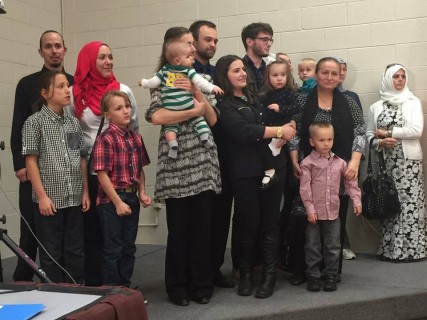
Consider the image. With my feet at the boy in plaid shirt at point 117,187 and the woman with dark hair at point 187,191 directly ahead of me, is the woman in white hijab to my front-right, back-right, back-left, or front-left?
front-left

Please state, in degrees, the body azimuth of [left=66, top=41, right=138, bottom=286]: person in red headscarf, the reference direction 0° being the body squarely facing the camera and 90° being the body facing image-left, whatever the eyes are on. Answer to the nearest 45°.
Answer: approximately 315°

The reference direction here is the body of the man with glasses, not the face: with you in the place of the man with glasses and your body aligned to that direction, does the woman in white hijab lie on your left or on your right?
on your left

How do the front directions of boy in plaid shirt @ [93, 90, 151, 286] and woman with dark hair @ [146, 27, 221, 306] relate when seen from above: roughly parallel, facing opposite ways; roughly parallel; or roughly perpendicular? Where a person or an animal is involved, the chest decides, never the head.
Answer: roughly parallel

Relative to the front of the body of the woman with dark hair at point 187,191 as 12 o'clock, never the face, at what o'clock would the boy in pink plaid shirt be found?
The boy in pink plaid shirt is roughly at 10 o'clock from the woman with dark hair.

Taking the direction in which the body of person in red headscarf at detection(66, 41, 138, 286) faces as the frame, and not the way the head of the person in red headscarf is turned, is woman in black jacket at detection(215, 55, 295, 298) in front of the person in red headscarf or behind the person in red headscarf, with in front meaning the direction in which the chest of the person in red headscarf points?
in front

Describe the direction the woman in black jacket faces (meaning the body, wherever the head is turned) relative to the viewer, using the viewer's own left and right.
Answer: facing the viewer and to the right of the viewer

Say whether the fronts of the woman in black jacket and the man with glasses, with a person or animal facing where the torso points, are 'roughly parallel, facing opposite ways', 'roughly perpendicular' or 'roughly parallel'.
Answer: roughly parallel

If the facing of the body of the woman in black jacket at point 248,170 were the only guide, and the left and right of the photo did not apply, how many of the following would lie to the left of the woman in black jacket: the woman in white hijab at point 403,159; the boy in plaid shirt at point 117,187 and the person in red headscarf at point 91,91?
1

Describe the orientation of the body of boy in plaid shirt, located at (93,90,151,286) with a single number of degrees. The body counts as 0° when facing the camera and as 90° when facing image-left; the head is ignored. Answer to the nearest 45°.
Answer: approximately 315°

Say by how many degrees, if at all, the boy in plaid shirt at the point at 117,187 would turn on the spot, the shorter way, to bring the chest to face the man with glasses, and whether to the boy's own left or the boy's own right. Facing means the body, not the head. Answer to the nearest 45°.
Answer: approximately 90° to the boy's own left

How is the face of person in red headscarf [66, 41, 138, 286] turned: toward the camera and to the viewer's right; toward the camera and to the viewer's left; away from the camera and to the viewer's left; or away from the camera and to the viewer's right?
toward the camera and to the viewer's right
